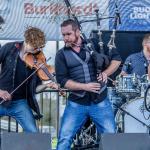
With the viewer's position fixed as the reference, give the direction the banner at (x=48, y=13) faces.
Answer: facing the viewer

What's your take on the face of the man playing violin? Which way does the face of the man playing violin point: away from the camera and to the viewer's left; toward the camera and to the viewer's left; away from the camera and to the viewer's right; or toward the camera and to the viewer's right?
toward the camera and to the viewer's right

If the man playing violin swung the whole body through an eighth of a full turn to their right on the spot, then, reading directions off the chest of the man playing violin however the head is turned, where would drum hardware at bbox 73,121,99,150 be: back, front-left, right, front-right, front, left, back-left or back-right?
back-left

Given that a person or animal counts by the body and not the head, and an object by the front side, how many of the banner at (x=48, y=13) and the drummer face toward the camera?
2

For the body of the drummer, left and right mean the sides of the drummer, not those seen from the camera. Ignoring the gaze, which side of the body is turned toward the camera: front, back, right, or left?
front

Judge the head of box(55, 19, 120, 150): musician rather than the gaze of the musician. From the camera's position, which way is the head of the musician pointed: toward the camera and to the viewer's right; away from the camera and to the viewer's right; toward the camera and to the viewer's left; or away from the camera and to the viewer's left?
toward the camera and to the viewer's left

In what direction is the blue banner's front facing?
toward the camera

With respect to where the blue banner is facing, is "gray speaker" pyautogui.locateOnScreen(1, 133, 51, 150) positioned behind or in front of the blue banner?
in front

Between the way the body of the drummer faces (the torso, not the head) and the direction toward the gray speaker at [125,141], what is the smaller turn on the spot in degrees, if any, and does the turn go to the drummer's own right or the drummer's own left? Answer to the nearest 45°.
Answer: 0° — they already face it
